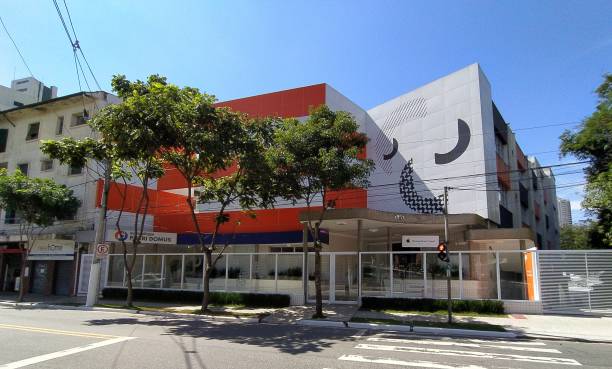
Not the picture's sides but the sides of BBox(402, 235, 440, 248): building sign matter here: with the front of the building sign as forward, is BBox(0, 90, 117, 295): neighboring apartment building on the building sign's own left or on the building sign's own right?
on the building sign's own right

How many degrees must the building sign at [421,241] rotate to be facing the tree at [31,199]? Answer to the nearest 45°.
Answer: approximately 90° to its right

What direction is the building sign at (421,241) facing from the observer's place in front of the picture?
facing the viewer

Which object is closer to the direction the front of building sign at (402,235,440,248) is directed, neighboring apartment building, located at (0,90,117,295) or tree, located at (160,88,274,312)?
the tree

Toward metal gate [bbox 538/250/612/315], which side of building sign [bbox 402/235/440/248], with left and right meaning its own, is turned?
left
